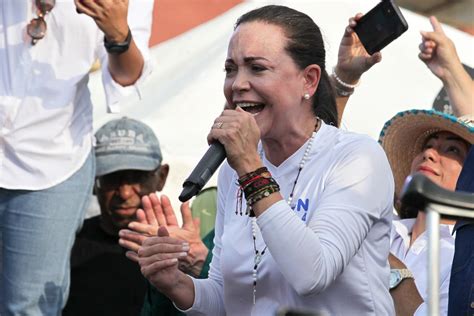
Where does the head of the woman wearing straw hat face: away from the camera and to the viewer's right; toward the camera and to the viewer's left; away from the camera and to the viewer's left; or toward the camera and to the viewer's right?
toward the camera and to the viewer's left

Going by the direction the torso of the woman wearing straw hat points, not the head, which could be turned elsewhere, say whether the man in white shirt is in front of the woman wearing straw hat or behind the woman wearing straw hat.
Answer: in front

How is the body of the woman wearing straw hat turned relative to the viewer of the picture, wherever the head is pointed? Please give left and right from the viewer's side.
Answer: facing the viewer and to the left of the viewer

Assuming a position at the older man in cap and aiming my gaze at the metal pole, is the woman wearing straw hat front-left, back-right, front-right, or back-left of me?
front-left

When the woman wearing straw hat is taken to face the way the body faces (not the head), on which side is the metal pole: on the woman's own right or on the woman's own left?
on the woman's own left

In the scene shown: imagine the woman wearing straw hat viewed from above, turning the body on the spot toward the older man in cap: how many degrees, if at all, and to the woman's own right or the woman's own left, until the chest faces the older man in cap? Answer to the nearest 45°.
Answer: approximately 45° to the woman's own right
